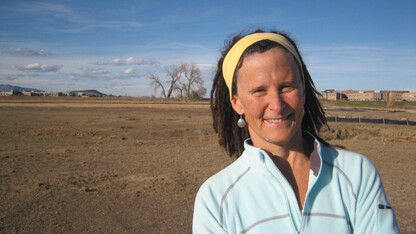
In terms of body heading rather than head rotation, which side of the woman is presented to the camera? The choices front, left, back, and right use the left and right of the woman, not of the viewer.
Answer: front

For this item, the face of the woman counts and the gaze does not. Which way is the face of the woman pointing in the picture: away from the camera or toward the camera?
toward the camera
